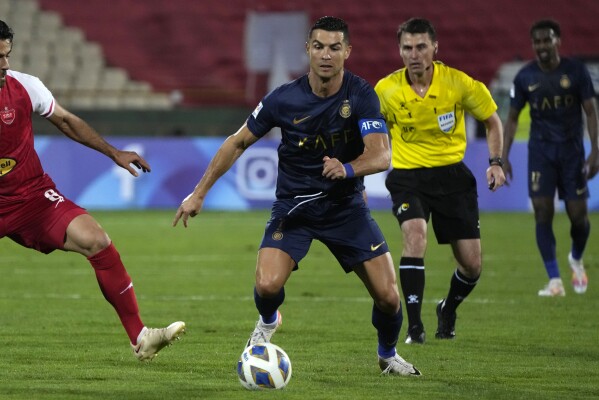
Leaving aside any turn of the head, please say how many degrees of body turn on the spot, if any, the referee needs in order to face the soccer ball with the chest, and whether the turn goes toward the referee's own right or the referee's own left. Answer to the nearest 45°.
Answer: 0° — they already face it

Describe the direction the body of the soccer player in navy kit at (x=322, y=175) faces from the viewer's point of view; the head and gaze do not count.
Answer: toward the camera

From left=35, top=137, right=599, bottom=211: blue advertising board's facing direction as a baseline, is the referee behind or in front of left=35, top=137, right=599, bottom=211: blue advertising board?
in front

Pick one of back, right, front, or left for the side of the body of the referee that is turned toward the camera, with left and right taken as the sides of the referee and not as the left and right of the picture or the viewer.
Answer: front

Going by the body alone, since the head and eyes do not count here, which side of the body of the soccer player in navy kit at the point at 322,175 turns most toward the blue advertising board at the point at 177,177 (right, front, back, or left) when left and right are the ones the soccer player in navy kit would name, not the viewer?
back

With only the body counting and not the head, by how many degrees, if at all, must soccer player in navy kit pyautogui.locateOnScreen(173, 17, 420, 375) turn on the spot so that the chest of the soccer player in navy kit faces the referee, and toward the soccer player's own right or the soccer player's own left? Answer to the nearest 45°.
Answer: approximately 135° to the soccer player's own left

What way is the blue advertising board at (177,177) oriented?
toward the camera

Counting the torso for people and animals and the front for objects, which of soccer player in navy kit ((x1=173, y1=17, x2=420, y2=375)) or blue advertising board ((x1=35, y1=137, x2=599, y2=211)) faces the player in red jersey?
the blue advertising board

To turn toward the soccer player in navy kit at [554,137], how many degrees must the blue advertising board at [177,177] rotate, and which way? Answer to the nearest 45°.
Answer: approximately 45° to its left
